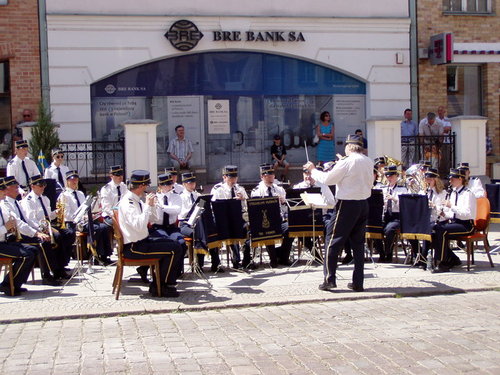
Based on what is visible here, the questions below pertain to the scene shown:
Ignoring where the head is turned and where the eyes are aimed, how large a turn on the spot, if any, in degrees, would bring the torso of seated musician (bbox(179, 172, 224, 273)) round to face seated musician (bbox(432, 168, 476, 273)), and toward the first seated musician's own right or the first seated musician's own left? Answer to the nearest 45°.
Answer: approximately 45° to the first seated musician's own left

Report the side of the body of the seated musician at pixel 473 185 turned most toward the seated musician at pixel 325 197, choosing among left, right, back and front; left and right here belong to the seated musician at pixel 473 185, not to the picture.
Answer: front

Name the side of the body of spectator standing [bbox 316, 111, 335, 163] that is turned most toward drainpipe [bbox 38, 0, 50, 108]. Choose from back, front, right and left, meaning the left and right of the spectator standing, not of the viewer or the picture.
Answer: right

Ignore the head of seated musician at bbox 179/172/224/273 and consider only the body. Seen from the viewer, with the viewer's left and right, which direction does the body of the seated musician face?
facing the viewer and to the right of the viewer

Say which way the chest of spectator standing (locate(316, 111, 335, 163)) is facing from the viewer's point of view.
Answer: toward the camera

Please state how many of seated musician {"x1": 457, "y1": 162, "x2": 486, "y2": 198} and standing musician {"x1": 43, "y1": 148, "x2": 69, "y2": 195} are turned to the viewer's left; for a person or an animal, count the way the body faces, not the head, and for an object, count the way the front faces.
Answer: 1

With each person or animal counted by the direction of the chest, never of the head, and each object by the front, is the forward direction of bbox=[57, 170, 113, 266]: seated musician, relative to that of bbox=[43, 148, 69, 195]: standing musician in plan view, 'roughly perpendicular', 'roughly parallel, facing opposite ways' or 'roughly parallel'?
roughly parallel

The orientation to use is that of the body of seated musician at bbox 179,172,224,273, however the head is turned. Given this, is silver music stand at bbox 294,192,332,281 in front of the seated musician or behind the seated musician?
in front

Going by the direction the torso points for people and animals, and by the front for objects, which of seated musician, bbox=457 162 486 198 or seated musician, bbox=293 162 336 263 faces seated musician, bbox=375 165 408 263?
seated musician, bbox=457 162 486 198

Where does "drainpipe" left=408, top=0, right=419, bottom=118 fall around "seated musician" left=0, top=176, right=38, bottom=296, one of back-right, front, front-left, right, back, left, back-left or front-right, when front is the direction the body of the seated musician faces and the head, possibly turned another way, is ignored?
front-left

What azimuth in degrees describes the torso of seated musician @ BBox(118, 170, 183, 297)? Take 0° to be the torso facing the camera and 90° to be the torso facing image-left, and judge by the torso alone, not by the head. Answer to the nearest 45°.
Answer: approximately 270°

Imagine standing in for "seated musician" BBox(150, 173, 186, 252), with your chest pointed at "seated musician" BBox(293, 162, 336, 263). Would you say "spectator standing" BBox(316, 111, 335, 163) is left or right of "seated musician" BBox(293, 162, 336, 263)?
left

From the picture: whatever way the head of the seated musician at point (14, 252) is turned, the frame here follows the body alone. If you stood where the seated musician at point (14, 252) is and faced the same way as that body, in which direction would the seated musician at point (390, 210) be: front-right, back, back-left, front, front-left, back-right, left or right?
front

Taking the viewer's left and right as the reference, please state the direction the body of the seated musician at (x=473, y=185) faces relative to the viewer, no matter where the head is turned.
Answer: facing to the left of the viewer

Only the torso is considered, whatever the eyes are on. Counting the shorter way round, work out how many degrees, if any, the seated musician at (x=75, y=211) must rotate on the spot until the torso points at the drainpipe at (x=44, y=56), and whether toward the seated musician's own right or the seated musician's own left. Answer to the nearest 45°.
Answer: approximately 135° to the seated musician's own left

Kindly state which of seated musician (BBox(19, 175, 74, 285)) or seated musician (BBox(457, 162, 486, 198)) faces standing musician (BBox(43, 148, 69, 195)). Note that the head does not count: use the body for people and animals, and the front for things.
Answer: seated musician (BBox(457, 162, 486, 198))

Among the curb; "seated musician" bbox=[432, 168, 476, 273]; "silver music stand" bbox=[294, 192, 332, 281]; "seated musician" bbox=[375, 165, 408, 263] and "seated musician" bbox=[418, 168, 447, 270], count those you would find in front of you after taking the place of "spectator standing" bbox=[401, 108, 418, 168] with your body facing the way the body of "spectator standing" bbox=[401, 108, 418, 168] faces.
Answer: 5

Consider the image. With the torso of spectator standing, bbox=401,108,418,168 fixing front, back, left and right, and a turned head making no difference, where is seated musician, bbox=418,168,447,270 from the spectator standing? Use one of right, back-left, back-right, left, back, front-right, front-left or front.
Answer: front
